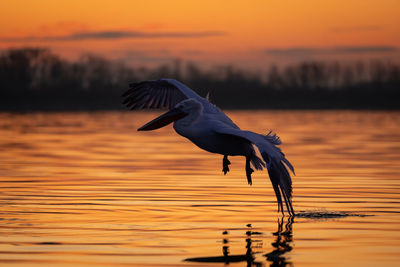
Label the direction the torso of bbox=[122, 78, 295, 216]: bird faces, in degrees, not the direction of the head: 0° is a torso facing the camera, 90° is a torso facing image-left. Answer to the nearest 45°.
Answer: approximately 45°
